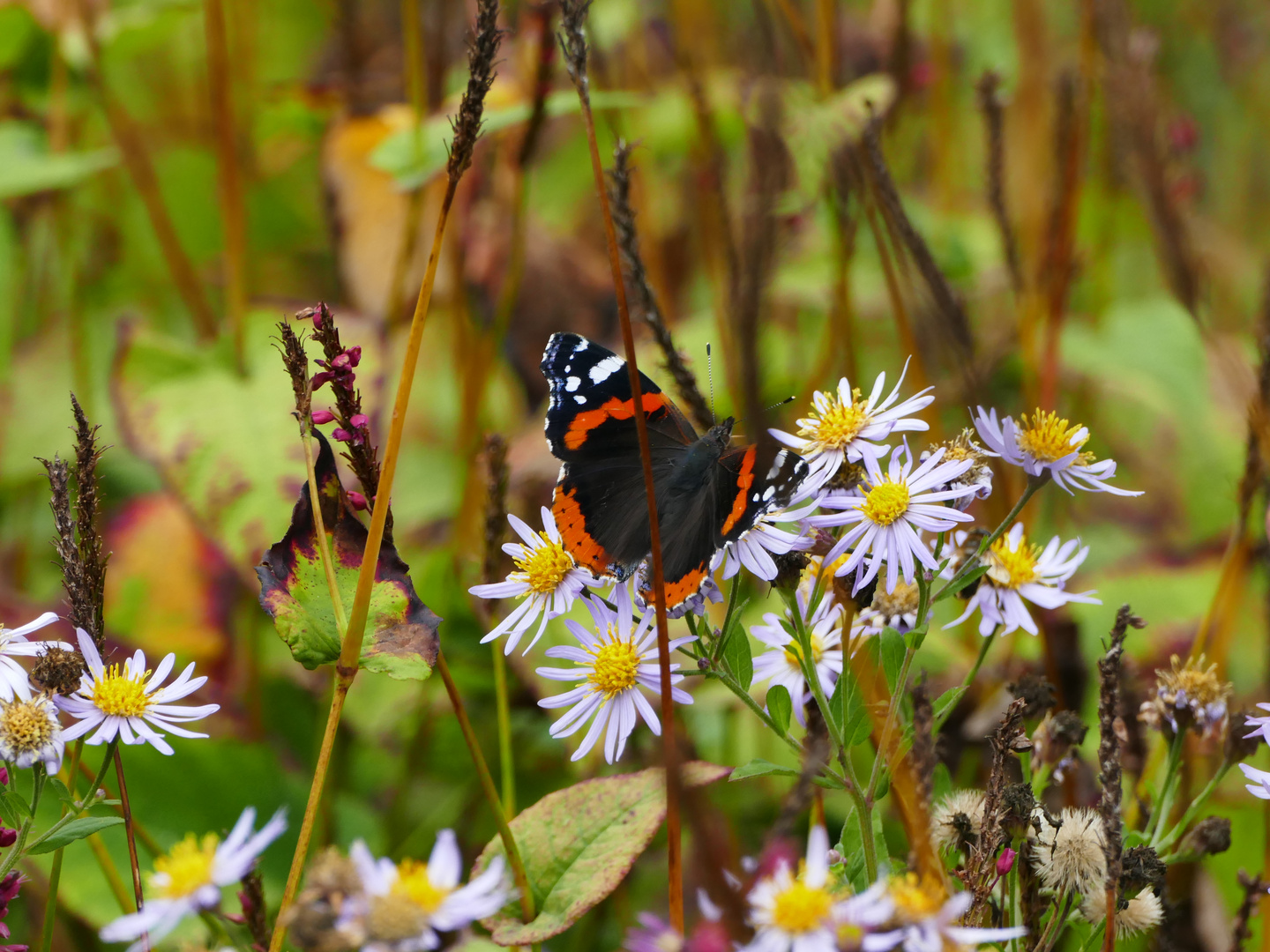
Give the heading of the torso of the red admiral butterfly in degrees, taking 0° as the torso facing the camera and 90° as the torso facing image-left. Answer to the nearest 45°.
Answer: approximately 225°
